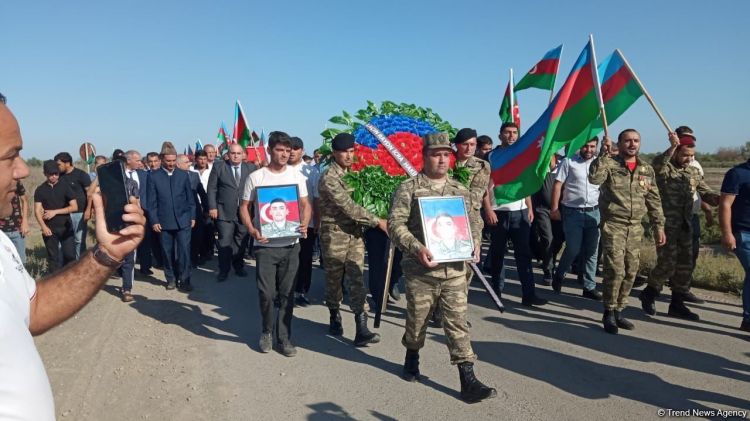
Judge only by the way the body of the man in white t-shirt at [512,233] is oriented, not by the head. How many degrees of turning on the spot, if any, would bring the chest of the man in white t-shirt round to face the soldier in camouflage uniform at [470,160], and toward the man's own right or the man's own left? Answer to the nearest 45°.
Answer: approximately 45° to the man's own right

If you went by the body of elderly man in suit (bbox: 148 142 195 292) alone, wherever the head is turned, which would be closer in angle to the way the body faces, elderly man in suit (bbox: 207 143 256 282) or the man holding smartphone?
the man holding smartphone

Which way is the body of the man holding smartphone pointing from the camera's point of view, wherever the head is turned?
to the viewer's right

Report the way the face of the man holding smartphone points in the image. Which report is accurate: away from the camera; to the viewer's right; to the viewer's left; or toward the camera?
to the viewer's right

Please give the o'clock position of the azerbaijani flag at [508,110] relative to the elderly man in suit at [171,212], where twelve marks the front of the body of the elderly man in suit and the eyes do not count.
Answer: The azerbaijani flag is roughly at 9 o'clock from the elderly man in suit.

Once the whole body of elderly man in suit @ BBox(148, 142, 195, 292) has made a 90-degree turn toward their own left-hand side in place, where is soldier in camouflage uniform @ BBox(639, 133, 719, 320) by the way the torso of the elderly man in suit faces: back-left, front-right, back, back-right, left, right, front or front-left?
front-right

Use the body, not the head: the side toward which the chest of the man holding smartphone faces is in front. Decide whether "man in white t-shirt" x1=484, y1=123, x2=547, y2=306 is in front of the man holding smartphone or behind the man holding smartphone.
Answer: in front

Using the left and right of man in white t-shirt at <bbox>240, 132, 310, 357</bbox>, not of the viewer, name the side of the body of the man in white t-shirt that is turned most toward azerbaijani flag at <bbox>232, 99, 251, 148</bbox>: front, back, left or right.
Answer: back

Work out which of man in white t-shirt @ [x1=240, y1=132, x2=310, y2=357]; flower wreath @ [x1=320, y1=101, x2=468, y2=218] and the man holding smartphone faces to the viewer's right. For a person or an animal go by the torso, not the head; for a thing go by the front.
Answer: the man holding smartphone

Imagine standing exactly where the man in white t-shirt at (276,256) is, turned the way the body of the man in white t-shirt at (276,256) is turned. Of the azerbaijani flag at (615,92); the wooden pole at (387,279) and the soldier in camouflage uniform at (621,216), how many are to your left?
3
